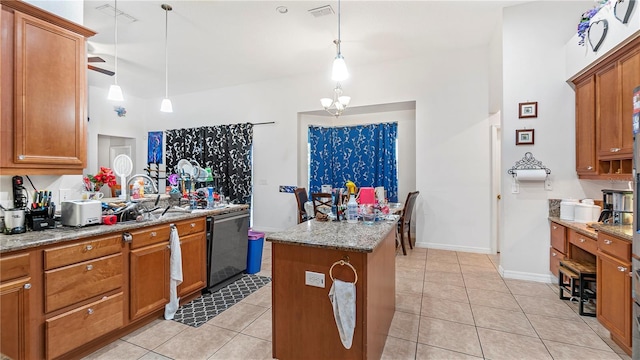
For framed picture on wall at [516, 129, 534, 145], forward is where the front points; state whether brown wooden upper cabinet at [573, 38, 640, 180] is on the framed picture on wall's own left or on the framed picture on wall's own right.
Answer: on the framed picture on wall's own left

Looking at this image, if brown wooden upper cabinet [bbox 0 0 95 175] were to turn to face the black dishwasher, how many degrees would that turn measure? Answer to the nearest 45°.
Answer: approximately 45° to its left

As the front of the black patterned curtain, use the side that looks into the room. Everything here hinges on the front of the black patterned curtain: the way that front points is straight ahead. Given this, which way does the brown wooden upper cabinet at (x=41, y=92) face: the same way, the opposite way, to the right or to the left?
to the left

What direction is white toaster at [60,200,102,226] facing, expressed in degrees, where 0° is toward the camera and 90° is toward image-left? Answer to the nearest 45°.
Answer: approximately 315°

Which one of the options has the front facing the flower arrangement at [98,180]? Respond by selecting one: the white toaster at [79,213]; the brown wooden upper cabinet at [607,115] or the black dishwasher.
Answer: the brown wooden upper cabinet

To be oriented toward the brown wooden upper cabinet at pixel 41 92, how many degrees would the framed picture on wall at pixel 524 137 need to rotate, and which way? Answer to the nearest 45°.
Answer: approximately 45° to its right

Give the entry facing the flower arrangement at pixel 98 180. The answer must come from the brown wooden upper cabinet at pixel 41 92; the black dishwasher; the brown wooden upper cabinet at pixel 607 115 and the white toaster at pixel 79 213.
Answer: the brown wooden upper cabinet at pixel 607 115

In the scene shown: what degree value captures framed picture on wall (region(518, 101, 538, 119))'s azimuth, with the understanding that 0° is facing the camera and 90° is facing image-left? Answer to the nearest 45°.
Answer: approximately 0°

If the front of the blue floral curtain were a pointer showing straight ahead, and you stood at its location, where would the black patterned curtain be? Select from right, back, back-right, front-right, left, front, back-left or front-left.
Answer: right

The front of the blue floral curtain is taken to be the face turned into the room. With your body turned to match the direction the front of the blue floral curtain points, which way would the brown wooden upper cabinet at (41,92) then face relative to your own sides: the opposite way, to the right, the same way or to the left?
to the left

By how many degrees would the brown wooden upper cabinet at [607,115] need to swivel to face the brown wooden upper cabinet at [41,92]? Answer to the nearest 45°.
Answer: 0° — it already faces it

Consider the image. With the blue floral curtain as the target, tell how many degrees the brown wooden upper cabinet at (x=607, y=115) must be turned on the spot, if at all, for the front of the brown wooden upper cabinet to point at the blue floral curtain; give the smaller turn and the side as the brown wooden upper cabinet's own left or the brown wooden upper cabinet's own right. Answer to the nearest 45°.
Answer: approximately 45° to the brown wooden upper cabinet's own right

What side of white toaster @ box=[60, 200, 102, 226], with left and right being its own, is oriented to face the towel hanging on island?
front
